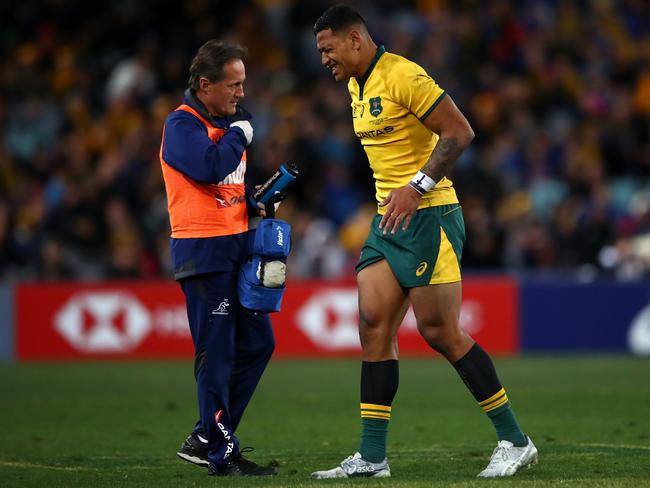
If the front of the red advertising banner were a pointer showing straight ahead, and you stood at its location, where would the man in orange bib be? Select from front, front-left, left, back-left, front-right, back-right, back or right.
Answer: front

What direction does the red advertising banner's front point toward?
toward the camera

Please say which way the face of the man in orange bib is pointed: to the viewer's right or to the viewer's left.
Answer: to the viewer's right
